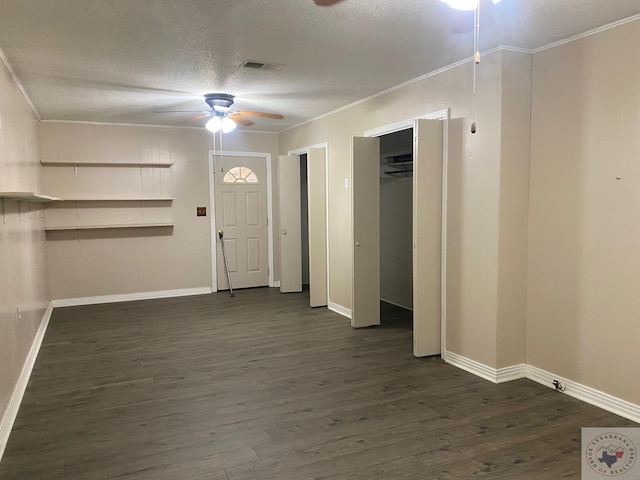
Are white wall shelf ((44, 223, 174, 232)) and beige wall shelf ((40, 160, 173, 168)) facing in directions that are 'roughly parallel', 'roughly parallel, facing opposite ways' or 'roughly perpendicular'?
roughly parallel

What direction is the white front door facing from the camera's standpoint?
toward the camera

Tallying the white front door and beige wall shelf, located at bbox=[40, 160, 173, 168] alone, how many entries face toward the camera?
2

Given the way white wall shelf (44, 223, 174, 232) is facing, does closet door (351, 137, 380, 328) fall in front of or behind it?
in front

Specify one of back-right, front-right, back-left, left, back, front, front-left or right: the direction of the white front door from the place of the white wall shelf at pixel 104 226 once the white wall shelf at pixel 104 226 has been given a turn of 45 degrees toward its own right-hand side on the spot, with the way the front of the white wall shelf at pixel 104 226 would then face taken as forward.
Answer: back-left

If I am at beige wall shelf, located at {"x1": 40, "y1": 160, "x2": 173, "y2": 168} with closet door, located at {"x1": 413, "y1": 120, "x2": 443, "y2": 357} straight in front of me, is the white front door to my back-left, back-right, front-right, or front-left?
front-left

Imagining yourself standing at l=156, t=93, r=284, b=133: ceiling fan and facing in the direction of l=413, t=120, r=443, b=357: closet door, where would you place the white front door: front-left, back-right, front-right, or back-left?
back-left

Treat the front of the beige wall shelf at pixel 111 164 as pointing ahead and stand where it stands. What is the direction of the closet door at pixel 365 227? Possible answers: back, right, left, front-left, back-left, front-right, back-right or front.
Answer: front-left

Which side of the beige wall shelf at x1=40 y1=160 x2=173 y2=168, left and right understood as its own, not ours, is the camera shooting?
front

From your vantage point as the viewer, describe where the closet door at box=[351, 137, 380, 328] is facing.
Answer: facing the viewer

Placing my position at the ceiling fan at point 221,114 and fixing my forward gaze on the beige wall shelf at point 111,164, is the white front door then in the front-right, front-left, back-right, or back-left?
front-right

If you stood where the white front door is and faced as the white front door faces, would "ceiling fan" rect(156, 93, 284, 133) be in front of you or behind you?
in front
